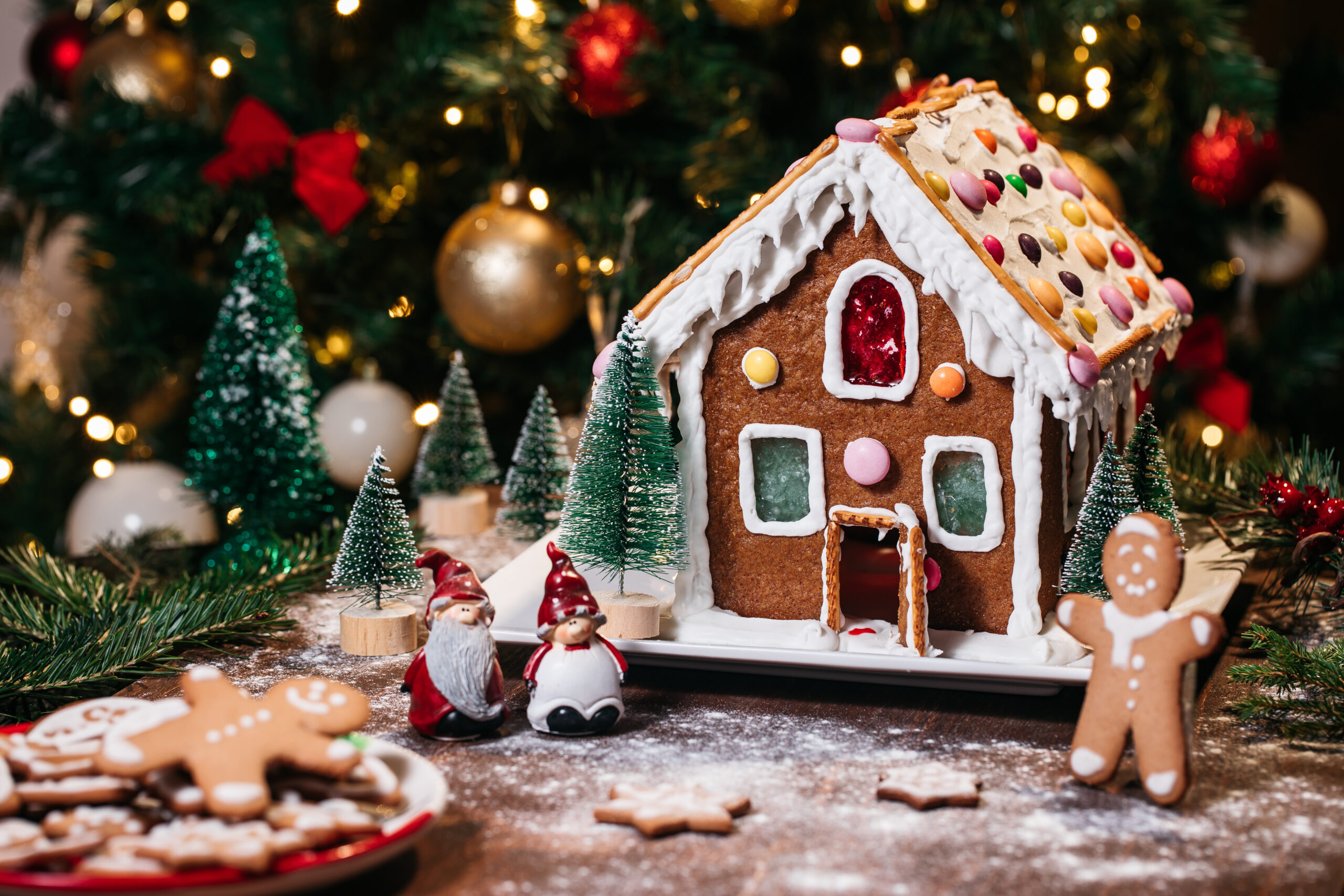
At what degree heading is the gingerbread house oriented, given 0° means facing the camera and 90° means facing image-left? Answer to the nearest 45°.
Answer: approximately 0°

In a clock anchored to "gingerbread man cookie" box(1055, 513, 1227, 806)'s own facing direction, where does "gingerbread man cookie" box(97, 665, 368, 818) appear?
"gingerbread man cookie" box(97, 665, 368, 818) is roughly at 2 o'clock from "gingerbread man cookie" box(1055, 513, 1227, 806).

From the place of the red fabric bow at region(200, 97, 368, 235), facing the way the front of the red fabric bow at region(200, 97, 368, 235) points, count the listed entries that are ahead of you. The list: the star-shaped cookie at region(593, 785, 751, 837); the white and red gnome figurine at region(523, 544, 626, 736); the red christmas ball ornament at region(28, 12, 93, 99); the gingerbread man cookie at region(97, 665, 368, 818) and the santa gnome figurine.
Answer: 4

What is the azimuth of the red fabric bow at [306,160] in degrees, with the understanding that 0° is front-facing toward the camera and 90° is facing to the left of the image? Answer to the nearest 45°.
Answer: approximately 0°
